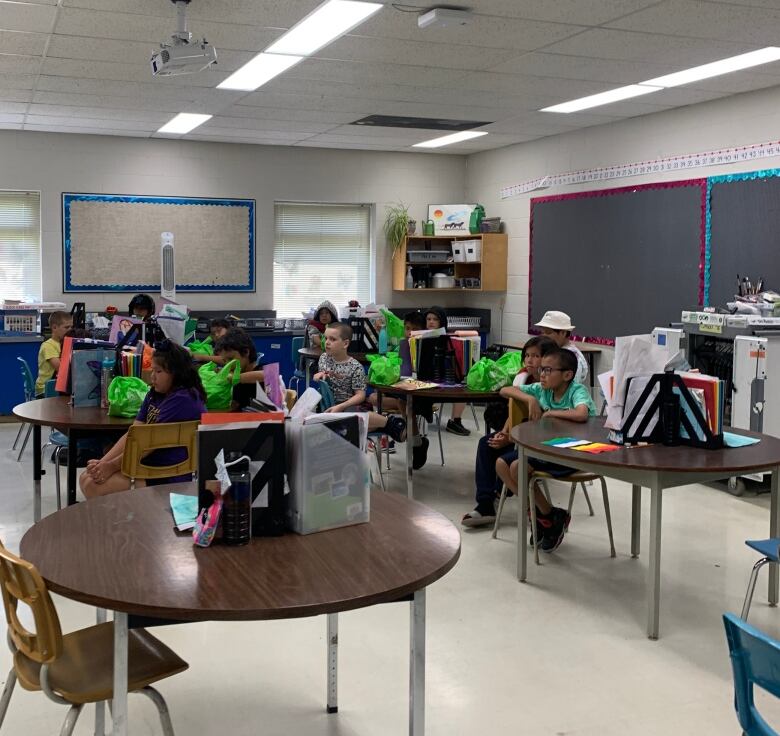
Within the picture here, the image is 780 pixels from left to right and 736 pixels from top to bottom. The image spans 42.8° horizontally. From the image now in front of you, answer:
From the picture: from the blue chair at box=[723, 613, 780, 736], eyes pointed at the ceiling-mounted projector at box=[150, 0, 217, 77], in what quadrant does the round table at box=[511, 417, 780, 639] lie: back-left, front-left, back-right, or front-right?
front-right

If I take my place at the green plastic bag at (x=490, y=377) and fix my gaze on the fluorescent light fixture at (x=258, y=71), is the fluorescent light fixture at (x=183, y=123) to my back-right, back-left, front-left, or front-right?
front-right

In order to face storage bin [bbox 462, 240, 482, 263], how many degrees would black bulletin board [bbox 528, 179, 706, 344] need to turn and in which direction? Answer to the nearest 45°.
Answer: approximately 90° to its right

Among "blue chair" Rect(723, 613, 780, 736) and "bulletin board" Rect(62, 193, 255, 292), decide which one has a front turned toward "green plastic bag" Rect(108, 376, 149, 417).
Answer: the bulletin board

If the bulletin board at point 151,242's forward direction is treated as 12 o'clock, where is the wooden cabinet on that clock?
The wooden cabinet is roughly at 9 o'clock from the bulletin board.

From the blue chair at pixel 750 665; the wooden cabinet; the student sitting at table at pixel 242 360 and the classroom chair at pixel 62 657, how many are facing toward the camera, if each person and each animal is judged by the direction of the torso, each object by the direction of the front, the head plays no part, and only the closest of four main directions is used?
1

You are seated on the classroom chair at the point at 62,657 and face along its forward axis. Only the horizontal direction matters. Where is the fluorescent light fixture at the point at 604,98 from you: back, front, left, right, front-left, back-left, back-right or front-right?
front

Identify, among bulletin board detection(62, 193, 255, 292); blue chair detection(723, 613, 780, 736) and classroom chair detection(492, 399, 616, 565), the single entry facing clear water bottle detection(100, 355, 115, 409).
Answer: the bulletin board

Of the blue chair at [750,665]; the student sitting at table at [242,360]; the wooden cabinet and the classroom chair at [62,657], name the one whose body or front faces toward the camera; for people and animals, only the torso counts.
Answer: the wooden cabinet

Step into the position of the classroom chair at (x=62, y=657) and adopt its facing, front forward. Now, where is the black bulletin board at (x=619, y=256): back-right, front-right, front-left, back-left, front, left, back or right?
front

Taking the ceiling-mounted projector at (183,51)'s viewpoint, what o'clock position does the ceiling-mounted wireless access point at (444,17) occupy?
the ceiling-mounted wireless access point at (444,17) is roughly at 8 o'clock from the ceiling-mounted projector at (183,51).

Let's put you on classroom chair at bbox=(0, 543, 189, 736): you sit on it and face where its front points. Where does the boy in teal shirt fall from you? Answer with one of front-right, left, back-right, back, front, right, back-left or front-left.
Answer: front

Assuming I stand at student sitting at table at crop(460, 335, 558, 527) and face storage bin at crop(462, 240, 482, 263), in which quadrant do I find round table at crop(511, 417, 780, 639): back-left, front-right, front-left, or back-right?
back-right

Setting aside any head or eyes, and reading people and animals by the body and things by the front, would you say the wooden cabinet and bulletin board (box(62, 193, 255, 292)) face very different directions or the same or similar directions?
same or similar directions

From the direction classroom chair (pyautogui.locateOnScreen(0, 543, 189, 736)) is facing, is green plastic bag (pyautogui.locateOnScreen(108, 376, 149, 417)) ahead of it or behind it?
ahead
